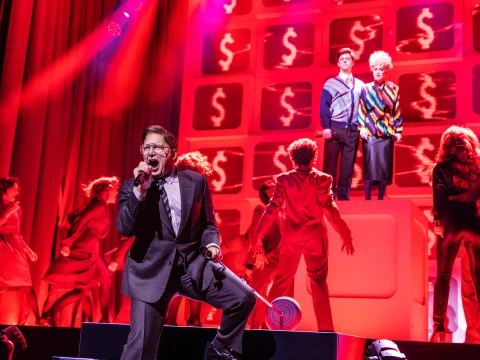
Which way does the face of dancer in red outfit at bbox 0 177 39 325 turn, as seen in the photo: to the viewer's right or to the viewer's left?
to the viewer's right

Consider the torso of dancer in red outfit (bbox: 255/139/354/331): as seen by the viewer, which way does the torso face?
away from the camera

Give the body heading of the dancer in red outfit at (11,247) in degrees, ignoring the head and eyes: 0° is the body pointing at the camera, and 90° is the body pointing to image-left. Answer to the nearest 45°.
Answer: approximately 270°
